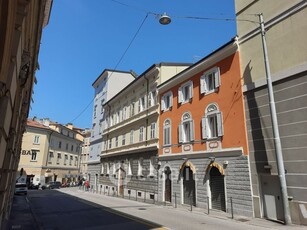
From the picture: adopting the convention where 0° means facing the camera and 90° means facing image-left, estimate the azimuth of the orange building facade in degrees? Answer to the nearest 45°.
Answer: approximately 45°

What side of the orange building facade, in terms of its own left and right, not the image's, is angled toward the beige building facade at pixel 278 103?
left

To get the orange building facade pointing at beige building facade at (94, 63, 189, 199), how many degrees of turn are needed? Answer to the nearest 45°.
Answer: approximately 90° to its right

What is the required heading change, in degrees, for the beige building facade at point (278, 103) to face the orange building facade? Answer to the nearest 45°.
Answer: approximately 90° to its right

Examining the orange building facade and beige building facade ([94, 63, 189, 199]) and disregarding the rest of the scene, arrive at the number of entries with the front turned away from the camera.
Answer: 0

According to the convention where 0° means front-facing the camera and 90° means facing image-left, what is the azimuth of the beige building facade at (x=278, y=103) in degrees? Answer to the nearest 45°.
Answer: approximately 45°

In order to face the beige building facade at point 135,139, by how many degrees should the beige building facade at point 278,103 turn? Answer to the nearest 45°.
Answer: approximately 90° to its right

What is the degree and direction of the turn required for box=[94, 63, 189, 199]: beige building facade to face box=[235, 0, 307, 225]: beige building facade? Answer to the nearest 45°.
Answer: approximately 90° to its left

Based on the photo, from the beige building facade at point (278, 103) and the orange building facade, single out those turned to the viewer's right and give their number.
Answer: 0

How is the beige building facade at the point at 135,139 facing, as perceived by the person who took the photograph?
facing the viewer and to the left of the viewer

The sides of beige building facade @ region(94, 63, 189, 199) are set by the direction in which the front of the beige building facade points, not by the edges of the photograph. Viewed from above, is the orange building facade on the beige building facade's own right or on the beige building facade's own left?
on the beige building facade's own left
